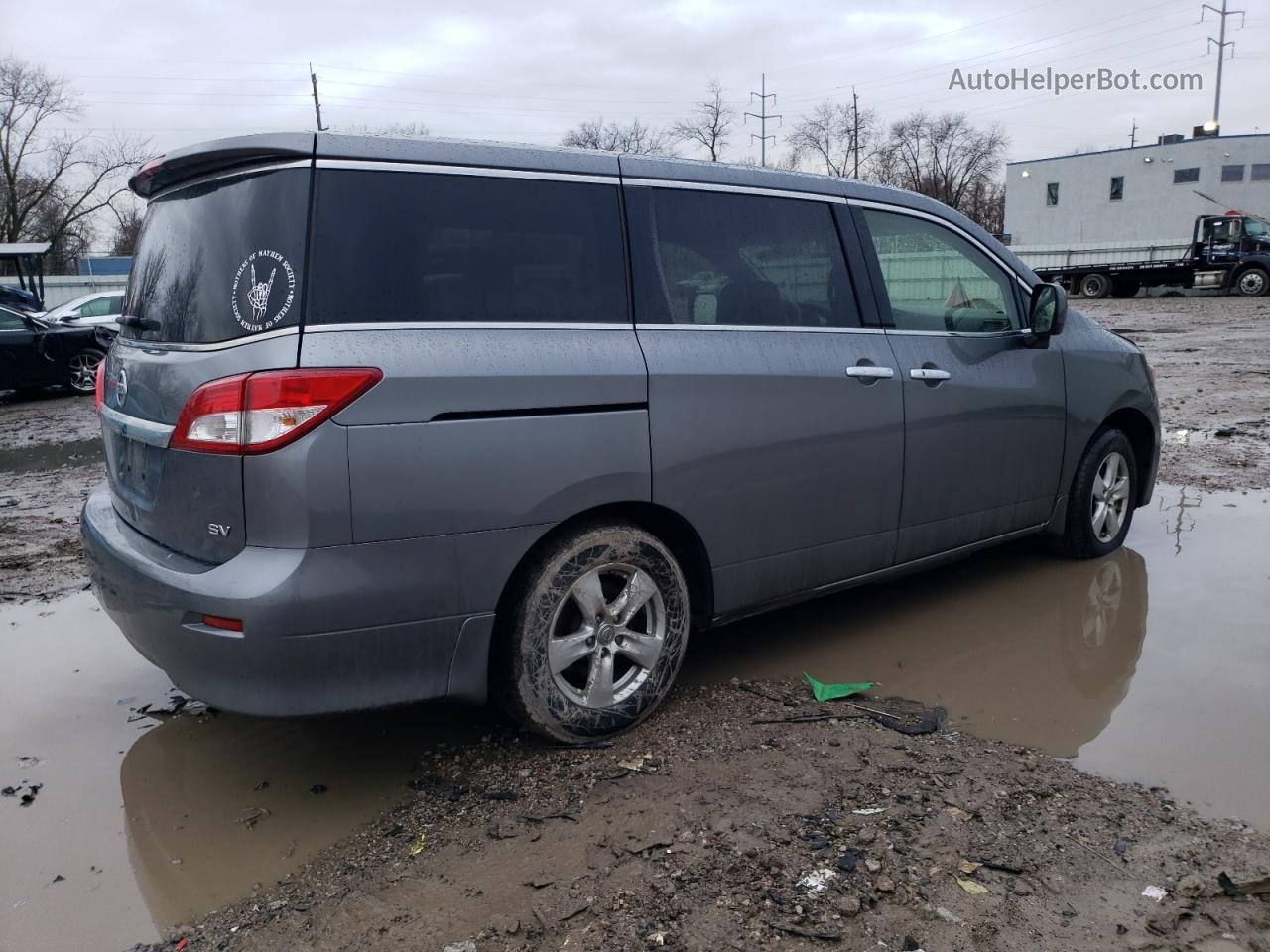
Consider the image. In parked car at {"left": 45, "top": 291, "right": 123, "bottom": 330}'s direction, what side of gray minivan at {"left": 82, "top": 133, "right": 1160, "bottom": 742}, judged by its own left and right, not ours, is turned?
left

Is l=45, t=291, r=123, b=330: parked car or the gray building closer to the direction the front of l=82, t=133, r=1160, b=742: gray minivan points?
the gray building

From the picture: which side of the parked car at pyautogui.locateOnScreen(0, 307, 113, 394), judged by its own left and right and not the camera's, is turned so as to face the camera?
right

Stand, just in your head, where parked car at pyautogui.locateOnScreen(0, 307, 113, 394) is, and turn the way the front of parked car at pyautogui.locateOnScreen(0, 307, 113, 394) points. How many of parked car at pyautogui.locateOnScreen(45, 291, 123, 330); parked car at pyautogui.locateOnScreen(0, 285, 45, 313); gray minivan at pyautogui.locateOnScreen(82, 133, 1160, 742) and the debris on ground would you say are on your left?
2

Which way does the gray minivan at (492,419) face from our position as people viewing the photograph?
facing away from the viewer and to the right of the viewer

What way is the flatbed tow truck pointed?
to the viewer's right

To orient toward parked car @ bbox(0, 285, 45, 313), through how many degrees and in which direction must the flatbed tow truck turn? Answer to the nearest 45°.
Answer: approximately 135° to its right

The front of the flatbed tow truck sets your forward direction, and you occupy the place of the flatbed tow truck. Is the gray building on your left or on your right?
on your left

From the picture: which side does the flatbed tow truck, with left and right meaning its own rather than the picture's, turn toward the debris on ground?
right

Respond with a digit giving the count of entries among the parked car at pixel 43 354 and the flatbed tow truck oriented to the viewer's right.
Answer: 2

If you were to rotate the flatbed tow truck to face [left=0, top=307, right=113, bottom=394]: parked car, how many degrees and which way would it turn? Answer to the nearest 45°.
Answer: approximately 135° to its right

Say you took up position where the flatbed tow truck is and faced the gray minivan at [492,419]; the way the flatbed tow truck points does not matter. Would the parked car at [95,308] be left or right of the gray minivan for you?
right

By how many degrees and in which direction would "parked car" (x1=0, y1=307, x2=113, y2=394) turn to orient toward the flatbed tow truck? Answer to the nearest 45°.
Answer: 0° — it already faces it
